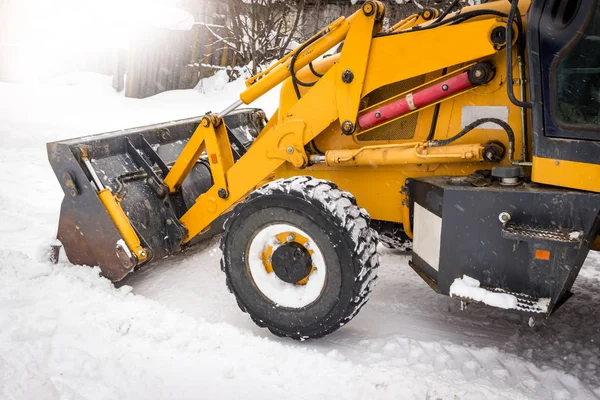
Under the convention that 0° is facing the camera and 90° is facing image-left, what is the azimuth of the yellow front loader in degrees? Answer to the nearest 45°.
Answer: approximately 135°

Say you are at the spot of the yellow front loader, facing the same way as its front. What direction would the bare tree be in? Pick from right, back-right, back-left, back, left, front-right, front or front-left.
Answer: front-right
